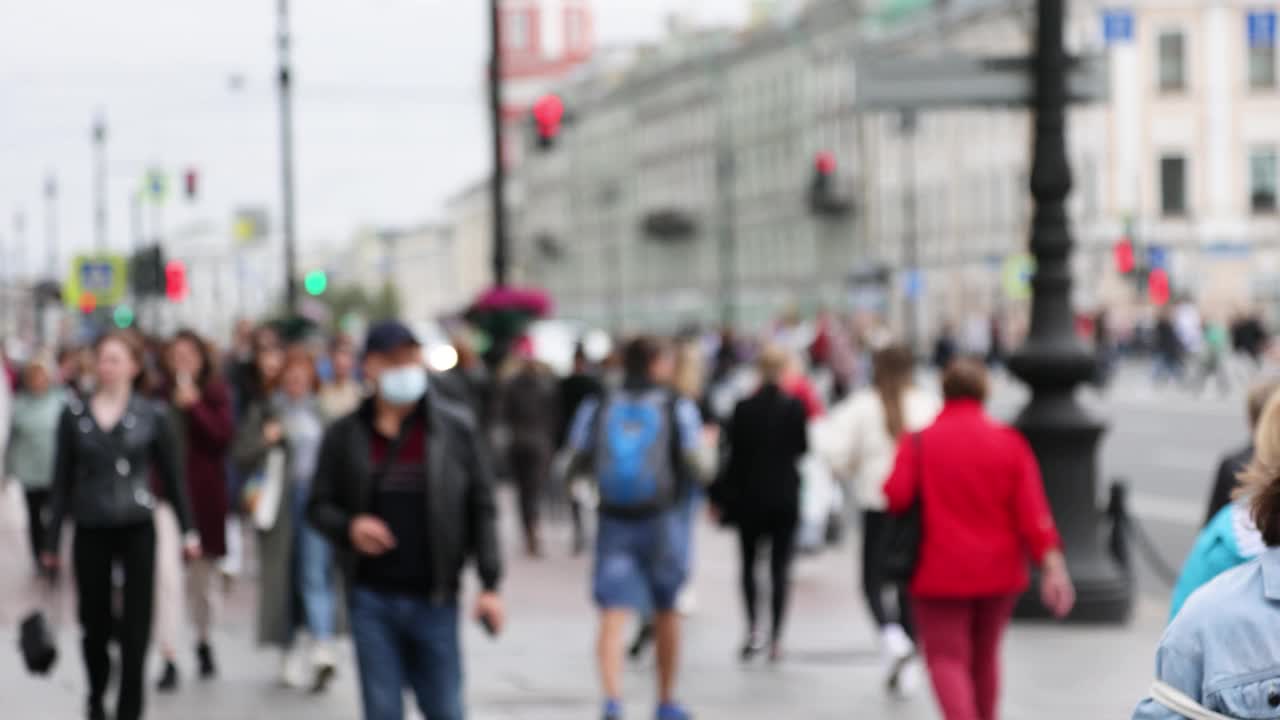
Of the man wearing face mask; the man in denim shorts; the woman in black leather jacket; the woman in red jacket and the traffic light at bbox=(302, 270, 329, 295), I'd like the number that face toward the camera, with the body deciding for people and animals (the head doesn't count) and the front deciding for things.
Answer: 3

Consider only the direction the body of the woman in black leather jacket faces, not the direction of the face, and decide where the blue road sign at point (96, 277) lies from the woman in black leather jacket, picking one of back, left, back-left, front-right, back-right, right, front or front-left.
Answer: back

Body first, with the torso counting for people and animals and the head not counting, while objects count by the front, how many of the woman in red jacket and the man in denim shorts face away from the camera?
2

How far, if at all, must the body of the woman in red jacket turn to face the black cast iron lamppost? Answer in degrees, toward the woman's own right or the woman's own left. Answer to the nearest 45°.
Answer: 0° — they already face it

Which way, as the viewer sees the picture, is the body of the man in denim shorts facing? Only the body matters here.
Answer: away from the camera

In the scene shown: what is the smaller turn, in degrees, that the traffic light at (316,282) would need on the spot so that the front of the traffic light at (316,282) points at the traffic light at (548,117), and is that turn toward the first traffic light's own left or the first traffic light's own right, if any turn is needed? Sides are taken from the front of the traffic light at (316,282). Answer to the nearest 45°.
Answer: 0° — it already faces it

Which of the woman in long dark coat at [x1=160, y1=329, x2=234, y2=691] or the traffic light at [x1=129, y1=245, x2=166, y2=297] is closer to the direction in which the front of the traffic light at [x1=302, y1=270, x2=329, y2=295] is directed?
the woman in long dark coat

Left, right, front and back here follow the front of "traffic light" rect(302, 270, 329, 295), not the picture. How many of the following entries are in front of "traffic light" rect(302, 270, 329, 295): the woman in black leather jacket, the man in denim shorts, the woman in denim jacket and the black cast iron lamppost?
4

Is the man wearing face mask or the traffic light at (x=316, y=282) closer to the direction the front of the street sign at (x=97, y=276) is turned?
the man wearing face mask

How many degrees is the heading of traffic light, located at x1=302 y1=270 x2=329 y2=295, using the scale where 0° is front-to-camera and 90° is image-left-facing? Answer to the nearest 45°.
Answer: approximately 0°

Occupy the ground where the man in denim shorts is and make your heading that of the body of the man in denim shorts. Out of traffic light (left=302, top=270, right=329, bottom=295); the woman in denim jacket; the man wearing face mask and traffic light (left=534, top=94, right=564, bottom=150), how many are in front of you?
2
